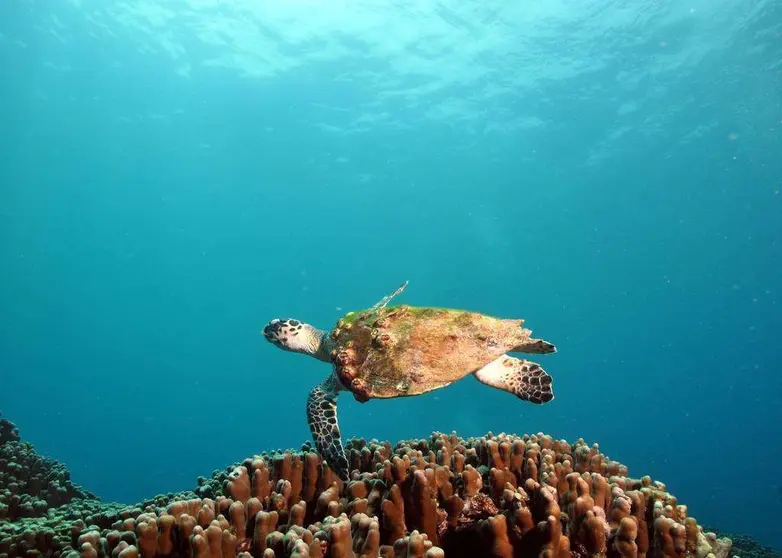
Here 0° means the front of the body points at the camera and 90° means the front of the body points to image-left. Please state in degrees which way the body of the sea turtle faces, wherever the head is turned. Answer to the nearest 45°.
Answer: approximately 90°

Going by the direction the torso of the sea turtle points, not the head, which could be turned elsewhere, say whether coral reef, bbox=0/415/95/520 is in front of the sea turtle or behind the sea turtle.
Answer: in front
